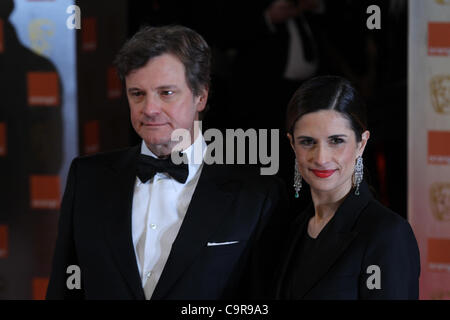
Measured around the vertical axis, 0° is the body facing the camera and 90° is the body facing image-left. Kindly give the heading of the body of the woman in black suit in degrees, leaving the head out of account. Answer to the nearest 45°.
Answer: approximately 45°
